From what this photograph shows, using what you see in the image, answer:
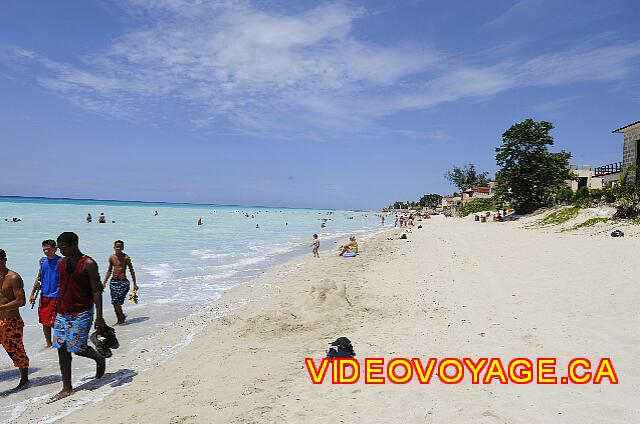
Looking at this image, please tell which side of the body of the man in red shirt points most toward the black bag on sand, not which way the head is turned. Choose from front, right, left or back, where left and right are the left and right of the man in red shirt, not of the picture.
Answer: left

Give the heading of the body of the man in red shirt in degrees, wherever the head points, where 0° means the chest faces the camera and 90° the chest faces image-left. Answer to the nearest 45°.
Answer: approximately 45°

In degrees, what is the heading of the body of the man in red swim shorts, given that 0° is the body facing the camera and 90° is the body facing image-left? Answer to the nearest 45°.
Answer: approximately 45°

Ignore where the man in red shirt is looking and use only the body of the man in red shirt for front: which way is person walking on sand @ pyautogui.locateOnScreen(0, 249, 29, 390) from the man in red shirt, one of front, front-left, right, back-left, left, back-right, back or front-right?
right

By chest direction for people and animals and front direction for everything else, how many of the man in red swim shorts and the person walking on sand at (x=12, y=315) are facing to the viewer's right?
0
